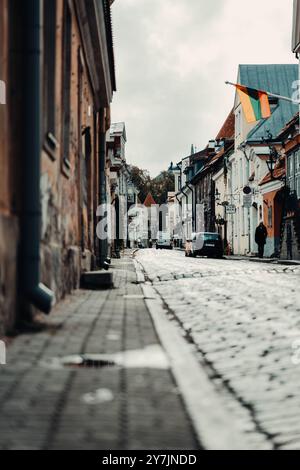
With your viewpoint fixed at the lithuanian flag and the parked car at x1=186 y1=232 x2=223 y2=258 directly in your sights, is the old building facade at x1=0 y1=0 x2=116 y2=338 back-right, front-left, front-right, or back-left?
back-left

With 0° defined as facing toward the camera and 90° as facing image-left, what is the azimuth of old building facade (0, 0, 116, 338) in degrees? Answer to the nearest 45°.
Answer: approximately 270°

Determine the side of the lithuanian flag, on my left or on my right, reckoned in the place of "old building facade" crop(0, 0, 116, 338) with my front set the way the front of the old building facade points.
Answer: on my left

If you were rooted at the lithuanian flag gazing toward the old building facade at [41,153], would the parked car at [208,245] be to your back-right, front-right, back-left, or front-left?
back-right

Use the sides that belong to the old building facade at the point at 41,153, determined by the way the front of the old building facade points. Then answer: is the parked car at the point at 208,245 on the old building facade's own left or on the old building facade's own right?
on the old building facade's own left
